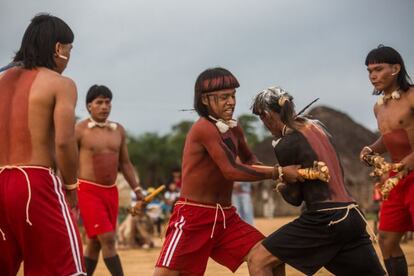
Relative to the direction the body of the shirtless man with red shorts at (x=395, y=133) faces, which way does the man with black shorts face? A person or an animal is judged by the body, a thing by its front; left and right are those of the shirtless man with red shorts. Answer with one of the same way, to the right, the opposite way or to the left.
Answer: to the right

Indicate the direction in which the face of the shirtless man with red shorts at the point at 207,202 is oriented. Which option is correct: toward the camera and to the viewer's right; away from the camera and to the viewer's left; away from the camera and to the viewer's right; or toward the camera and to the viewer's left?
toward the camera and to the viewer's right

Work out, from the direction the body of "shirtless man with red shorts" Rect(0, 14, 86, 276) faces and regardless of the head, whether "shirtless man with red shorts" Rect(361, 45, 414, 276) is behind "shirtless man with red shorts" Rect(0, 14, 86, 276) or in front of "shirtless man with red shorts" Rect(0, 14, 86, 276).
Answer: in front

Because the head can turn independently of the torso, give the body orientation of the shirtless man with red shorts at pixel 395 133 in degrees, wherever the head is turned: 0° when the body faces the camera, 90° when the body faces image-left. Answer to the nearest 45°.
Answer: approximately 45°

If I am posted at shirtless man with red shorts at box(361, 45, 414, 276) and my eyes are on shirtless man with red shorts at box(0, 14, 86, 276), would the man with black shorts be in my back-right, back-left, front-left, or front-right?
front-left

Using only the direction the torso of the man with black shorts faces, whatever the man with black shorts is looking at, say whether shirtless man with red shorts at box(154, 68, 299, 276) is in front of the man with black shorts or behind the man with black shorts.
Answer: in front

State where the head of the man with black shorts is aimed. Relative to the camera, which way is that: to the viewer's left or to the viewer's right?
to the viewer's left

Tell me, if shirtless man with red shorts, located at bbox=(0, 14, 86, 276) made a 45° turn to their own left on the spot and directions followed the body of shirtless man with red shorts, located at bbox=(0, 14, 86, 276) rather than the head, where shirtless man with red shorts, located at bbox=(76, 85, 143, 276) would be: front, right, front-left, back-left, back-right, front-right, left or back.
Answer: front

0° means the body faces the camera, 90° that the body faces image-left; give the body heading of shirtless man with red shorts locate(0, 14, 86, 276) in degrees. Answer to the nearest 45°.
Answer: approximately 225°

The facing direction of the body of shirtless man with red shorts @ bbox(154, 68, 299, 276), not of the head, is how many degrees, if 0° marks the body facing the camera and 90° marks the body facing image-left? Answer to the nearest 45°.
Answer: approximately 315°

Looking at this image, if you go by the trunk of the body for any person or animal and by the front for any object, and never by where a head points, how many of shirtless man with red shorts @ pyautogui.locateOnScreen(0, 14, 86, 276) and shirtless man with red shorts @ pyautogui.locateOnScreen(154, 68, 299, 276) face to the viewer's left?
0

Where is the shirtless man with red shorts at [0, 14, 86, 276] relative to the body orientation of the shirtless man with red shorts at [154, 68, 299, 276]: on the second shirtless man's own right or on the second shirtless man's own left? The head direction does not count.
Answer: on the second shirtless man's own right

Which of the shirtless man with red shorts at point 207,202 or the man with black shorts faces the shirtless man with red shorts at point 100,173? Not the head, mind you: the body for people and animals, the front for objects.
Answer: the man with black shorts

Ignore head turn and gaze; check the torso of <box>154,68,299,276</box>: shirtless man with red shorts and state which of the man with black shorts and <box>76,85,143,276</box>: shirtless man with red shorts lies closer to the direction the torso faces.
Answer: the man with black shorts

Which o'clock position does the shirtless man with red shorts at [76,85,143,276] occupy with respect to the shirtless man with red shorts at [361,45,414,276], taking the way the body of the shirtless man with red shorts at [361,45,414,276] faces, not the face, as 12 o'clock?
the shirtless man with red shorts at [76,85,143,276] is roughly at 2 o'clock from the shirtless man with red shorts at [361,45,414,276].

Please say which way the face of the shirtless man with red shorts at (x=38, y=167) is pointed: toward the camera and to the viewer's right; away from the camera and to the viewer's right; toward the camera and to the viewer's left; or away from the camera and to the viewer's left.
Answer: away from the camera and to the viewer's right

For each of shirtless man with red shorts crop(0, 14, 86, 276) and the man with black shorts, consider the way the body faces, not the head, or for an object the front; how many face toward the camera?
0

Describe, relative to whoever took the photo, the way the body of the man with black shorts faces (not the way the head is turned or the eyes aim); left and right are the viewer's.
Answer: facing away from the viewer and to the left of the viewer

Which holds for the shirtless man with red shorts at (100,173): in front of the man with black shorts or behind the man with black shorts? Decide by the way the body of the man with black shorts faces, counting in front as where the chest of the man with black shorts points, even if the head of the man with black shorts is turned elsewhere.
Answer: in front
